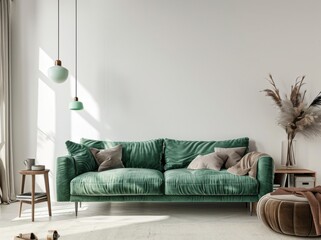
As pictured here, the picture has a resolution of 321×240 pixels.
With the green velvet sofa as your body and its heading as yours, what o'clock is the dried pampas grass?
The dried pampas grass is roughly at 8 o'clock from the green velvet sofa.

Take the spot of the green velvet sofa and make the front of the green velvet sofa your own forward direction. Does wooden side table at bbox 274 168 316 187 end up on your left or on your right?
on your left

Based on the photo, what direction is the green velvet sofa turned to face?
toward the camera

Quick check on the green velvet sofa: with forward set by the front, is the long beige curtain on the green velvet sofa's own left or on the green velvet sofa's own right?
on the green velvet sofa's own right

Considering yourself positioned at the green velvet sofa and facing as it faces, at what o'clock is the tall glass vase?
The tall glass vase is roughly at 8 o'clock from the green velvet sofa.
